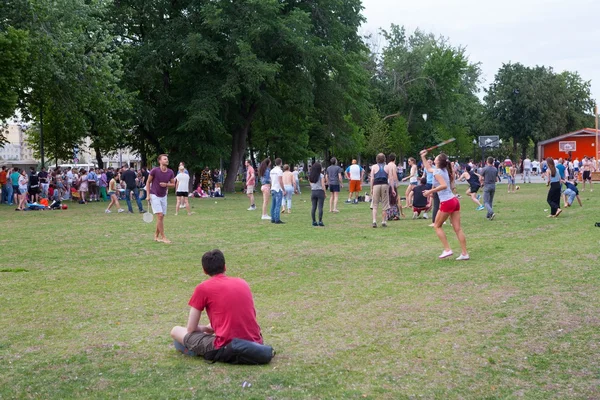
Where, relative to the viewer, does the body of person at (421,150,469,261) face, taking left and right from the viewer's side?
facing to the left of the viewer

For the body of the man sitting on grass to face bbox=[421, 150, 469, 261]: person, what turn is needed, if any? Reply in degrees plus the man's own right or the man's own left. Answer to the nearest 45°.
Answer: approximately 90° to the man's own right

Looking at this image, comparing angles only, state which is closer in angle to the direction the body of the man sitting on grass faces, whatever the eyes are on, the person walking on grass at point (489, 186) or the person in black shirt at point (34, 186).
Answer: the person in black shirt

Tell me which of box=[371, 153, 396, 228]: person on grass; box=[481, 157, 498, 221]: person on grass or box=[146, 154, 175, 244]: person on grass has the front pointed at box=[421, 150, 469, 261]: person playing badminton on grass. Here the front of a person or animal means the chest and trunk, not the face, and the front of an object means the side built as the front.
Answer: box=[146, 154, 175, 244]: person on grass

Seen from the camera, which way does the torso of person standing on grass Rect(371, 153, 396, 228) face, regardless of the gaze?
away from the camera

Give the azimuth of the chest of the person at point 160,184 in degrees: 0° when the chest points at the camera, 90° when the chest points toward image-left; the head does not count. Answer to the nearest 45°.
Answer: approximately 315°

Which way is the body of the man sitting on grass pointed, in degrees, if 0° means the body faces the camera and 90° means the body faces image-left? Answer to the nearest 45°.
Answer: approximately 135°

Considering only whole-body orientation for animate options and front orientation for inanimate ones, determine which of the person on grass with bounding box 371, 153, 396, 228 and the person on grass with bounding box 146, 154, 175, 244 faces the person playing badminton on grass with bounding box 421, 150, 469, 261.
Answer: the person on grass with bounding box 146, 154, 175, 244

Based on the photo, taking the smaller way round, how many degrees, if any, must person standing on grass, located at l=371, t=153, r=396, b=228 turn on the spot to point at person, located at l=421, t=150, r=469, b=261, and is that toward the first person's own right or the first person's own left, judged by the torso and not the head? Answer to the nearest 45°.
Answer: approximately 180°

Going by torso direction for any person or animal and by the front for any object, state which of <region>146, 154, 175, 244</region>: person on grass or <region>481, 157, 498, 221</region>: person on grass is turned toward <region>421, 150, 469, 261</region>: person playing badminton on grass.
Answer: <region>146, 154, 175, 244</region>: person on grass

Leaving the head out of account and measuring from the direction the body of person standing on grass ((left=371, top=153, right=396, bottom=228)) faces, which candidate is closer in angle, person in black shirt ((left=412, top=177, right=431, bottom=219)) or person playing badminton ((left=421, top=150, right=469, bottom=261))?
the person in black shirt

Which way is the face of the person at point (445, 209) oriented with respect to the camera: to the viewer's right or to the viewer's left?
to the viewer's left

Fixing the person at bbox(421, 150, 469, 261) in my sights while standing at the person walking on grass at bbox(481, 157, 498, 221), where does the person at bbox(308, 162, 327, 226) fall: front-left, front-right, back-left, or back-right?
front-right

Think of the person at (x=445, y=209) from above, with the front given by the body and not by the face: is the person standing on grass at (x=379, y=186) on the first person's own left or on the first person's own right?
on the first person's own right
